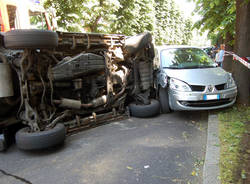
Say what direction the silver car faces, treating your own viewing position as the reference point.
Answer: facing the viewer and to the right of the viewer

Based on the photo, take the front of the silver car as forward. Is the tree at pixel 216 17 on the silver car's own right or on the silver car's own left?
on the silver car's own left

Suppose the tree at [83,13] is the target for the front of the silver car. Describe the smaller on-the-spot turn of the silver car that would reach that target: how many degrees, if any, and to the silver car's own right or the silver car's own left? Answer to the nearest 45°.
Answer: approximately 180°

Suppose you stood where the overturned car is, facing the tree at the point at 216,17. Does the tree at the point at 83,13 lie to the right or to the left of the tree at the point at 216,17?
left

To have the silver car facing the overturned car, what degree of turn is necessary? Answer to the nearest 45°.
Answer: approximately 90° to its right

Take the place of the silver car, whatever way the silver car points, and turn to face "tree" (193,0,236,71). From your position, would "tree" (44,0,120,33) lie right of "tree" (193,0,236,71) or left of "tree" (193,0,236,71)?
left
